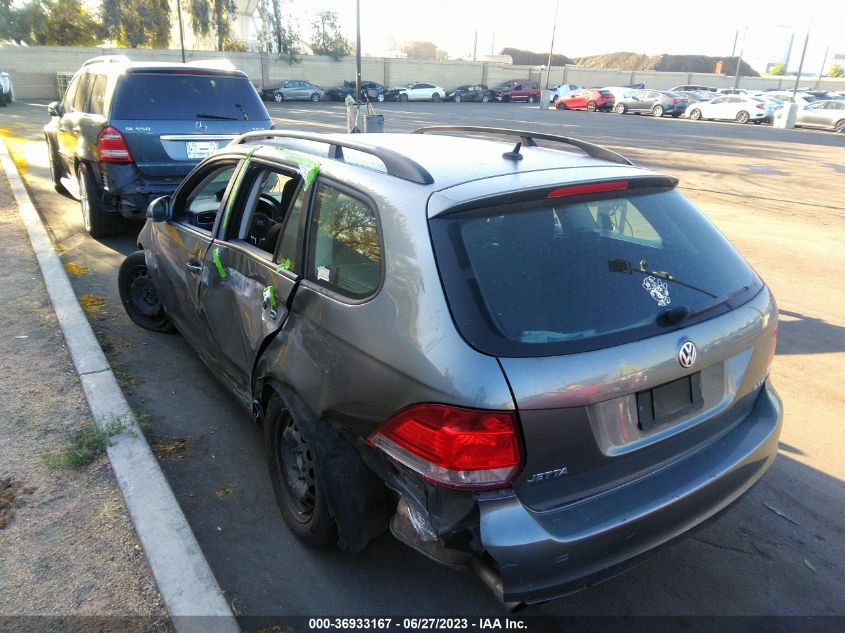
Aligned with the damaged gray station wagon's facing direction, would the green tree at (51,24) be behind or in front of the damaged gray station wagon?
in front

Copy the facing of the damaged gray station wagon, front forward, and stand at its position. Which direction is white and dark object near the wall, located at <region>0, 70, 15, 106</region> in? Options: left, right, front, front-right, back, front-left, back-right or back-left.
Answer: front

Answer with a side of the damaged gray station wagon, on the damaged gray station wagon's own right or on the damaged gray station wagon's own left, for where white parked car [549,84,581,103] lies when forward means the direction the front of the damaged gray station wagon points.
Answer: on the damaged gray station wagon's own right

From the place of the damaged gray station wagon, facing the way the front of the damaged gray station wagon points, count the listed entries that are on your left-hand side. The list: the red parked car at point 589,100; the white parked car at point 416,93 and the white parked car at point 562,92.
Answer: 0

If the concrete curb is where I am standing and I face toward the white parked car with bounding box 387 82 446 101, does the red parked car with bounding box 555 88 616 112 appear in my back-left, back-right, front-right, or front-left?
front-right

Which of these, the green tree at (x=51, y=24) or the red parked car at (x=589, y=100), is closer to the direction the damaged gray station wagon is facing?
the green tree

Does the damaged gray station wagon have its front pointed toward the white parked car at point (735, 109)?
no

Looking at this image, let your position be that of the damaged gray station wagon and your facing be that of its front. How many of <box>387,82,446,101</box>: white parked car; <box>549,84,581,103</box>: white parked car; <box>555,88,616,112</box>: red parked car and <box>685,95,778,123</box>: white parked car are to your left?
0

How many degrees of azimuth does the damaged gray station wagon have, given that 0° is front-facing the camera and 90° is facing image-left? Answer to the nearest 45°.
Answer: approximately 135°

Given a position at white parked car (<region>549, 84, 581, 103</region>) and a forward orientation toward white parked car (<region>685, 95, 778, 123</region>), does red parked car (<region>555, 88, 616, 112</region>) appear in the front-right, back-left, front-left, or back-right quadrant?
front-right

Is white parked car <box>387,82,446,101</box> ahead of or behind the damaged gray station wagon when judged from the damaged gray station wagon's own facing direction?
ahead

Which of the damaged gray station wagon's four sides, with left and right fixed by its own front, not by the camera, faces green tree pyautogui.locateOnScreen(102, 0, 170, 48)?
front

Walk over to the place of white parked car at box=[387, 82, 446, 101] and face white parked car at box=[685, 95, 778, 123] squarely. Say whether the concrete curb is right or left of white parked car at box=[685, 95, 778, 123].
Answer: right

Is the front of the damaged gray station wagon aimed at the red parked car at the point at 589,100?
no

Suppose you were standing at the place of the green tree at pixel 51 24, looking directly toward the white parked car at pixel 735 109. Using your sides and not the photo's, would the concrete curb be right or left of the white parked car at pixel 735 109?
right

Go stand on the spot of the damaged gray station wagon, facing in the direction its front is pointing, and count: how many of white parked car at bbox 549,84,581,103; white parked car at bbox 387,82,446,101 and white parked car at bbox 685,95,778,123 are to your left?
0
